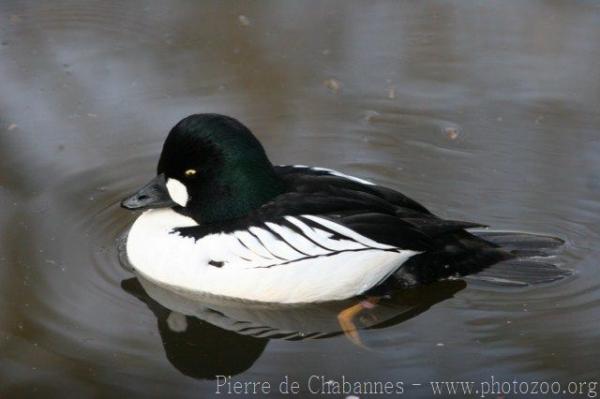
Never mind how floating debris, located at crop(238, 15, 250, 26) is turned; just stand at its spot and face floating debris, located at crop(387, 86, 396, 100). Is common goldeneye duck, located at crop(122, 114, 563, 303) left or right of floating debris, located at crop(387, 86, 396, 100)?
right

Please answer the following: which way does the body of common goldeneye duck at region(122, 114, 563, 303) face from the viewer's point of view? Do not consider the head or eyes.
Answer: to the viewer's left

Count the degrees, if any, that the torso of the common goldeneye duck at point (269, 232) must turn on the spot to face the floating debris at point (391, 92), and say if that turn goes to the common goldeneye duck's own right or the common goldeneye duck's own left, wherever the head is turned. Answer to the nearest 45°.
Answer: approximately 90° to the common goldeneye duck's own right

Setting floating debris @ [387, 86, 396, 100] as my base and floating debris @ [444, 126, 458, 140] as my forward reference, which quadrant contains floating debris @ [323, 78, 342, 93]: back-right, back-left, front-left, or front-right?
back-right

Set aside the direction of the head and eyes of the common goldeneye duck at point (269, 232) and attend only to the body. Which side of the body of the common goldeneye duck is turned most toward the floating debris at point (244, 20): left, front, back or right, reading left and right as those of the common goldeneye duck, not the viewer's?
right

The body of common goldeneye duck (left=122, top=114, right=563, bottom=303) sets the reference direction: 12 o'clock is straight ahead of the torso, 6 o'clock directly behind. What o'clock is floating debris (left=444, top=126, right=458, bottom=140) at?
The floating debris is roughly at 4 o'clock from the common goldeneye duck.

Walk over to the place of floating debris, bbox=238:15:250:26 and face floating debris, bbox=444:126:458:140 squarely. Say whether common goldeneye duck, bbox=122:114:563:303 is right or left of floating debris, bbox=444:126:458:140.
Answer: right

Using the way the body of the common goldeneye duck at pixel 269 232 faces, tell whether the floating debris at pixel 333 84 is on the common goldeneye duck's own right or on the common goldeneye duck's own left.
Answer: on the common goldeneye duck's own right
